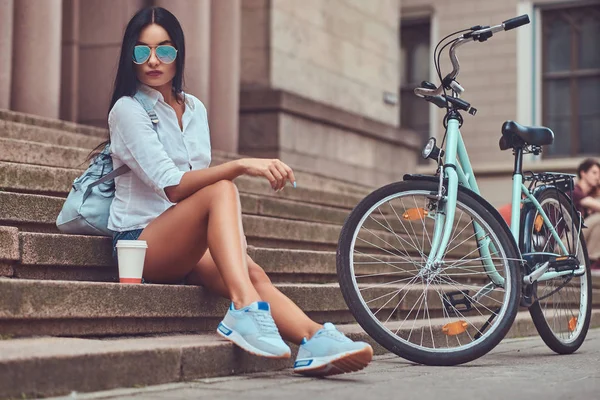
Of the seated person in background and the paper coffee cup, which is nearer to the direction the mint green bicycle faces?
the paper coffee cup

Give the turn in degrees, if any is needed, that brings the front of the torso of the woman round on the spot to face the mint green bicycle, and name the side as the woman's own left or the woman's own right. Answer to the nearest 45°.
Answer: approximately 45° to the woman's own left

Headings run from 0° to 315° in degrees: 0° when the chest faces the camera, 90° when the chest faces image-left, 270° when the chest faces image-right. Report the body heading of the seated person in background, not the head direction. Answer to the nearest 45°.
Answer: approximately 315°

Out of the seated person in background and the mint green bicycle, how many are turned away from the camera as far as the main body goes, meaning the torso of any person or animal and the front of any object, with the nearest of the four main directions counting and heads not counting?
0

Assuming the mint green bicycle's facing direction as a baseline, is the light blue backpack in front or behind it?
in front

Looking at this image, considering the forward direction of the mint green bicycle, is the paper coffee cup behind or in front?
in front

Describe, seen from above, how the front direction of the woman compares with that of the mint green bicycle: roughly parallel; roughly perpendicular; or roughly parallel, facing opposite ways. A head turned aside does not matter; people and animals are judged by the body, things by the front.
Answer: roughly perpendicular

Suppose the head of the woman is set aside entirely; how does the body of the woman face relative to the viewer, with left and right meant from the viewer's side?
facing the viewer and to the right of the viewer

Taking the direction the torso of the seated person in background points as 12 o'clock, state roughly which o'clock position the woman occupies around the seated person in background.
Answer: The woman is roughly at 2 o'clock from the seated person in background.

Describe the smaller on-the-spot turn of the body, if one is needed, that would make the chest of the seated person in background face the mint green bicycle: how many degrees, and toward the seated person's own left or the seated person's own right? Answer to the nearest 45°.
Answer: approximately 45° to the seated person's own right
